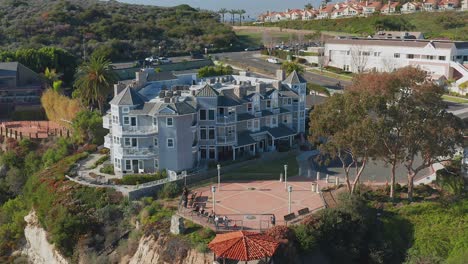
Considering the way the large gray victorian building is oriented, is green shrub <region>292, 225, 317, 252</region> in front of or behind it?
in front

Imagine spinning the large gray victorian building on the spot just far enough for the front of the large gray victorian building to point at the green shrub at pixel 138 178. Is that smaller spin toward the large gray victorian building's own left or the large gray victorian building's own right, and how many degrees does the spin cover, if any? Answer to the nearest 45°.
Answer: approximately 90° to the large gray victorian building's own right

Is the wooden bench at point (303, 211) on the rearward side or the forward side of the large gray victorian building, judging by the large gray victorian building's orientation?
on the forward side

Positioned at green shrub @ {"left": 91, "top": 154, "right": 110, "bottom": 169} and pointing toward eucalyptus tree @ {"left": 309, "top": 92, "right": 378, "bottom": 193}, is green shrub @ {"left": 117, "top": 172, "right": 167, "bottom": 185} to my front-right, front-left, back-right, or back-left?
front-right

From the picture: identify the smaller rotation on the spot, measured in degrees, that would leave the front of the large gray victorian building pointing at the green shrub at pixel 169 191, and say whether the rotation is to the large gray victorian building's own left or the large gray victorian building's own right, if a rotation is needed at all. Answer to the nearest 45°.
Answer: approximately 45° to the large gray victorian building's own right

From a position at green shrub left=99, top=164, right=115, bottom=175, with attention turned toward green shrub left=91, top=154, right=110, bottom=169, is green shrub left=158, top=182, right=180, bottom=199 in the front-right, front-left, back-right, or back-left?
back-right

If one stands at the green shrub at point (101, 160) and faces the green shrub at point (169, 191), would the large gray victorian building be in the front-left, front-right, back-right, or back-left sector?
front-left

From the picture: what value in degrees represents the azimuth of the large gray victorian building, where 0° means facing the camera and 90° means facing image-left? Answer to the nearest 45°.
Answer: approximately 315°

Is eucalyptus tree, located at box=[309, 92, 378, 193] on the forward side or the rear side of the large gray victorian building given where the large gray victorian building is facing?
on the forward side
